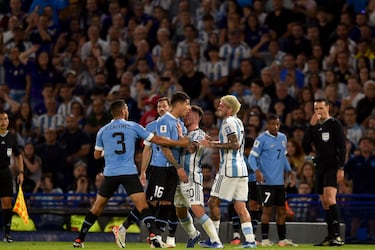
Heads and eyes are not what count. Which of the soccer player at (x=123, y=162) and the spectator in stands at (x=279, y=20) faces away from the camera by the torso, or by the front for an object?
the soccer player

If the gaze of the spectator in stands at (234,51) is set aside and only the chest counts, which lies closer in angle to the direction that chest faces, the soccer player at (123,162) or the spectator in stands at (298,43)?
the soccer player

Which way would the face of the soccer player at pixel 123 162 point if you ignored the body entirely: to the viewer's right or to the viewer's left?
to the viewer's right

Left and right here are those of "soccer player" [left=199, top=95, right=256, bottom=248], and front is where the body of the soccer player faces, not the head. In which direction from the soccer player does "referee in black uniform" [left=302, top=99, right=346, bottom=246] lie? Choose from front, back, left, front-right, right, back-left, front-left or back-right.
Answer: back-right

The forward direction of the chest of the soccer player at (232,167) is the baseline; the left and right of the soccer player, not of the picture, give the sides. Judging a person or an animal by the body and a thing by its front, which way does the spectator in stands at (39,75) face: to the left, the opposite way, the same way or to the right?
to the left

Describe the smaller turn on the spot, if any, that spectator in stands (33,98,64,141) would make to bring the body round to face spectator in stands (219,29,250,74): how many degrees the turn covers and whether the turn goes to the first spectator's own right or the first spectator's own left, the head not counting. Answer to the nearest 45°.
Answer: approximately 90° to the first spectator's own left
